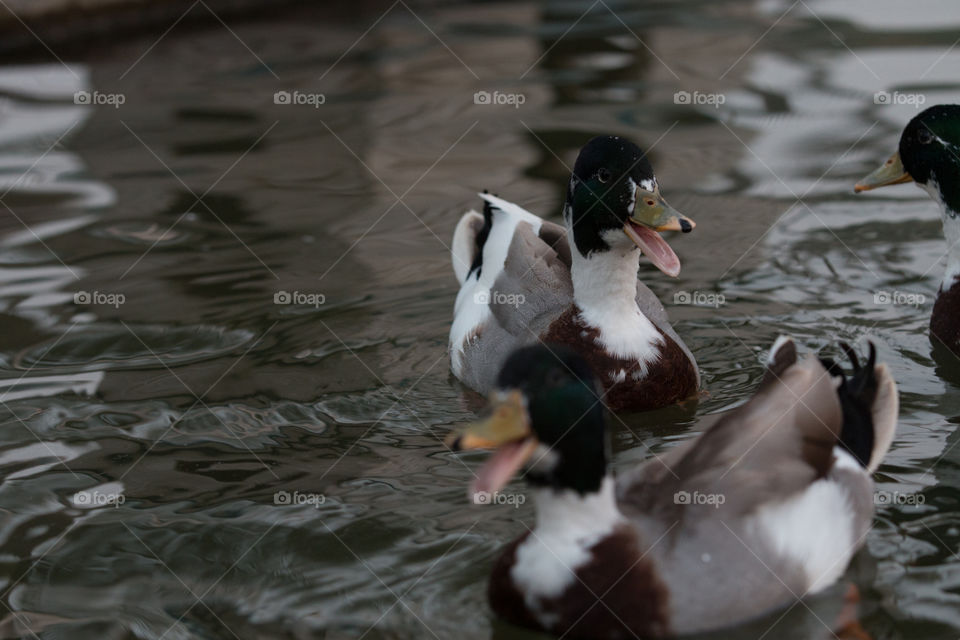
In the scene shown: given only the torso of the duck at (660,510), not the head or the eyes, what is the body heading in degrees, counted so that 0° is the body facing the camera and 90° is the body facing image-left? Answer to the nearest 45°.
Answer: approximately 45°

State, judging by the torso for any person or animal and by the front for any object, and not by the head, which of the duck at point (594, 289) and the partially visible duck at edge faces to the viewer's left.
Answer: the partially visible duck at edge

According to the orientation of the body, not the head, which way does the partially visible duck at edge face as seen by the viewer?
to the viewer's left

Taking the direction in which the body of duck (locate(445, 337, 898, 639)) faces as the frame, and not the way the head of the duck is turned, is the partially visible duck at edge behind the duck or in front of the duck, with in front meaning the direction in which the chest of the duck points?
behind

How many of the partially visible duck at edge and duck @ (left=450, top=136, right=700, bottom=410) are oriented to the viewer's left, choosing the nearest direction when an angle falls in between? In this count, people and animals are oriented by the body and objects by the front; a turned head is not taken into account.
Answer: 1

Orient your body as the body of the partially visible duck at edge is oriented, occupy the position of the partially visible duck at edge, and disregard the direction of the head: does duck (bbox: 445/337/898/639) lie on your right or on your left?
on your left

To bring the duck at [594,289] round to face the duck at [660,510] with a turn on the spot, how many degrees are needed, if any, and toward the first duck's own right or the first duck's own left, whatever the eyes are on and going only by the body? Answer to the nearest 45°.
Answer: approximately 45° to the first duck's own right

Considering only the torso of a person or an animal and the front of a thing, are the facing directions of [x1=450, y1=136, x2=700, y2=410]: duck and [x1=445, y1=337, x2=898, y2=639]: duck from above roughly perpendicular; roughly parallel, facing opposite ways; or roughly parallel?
roughly perpendicular

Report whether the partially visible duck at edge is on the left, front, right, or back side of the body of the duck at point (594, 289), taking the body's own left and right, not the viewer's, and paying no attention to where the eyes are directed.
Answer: left

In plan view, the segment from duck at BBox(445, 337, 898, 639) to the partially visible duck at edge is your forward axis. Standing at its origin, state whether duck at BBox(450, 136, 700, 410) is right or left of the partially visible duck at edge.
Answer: left
